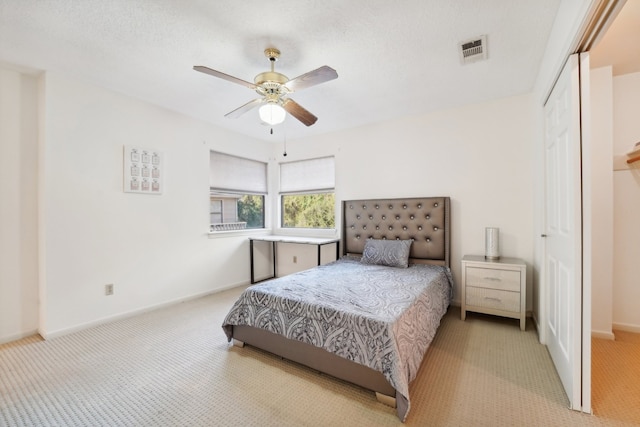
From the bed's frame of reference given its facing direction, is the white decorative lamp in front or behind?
behind

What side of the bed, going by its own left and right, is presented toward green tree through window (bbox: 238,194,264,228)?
right

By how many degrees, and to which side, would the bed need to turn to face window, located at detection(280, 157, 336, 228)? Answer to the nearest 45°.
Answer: approximately 135° to its right

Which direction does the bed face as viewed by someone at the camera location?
facing the viewer and to the left of the viewer

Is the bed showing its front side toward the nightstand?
no

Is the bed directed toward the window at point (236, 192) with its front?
no

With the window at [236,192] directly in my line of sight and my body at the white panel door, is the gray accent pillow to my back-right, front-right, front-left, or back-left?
front-right
